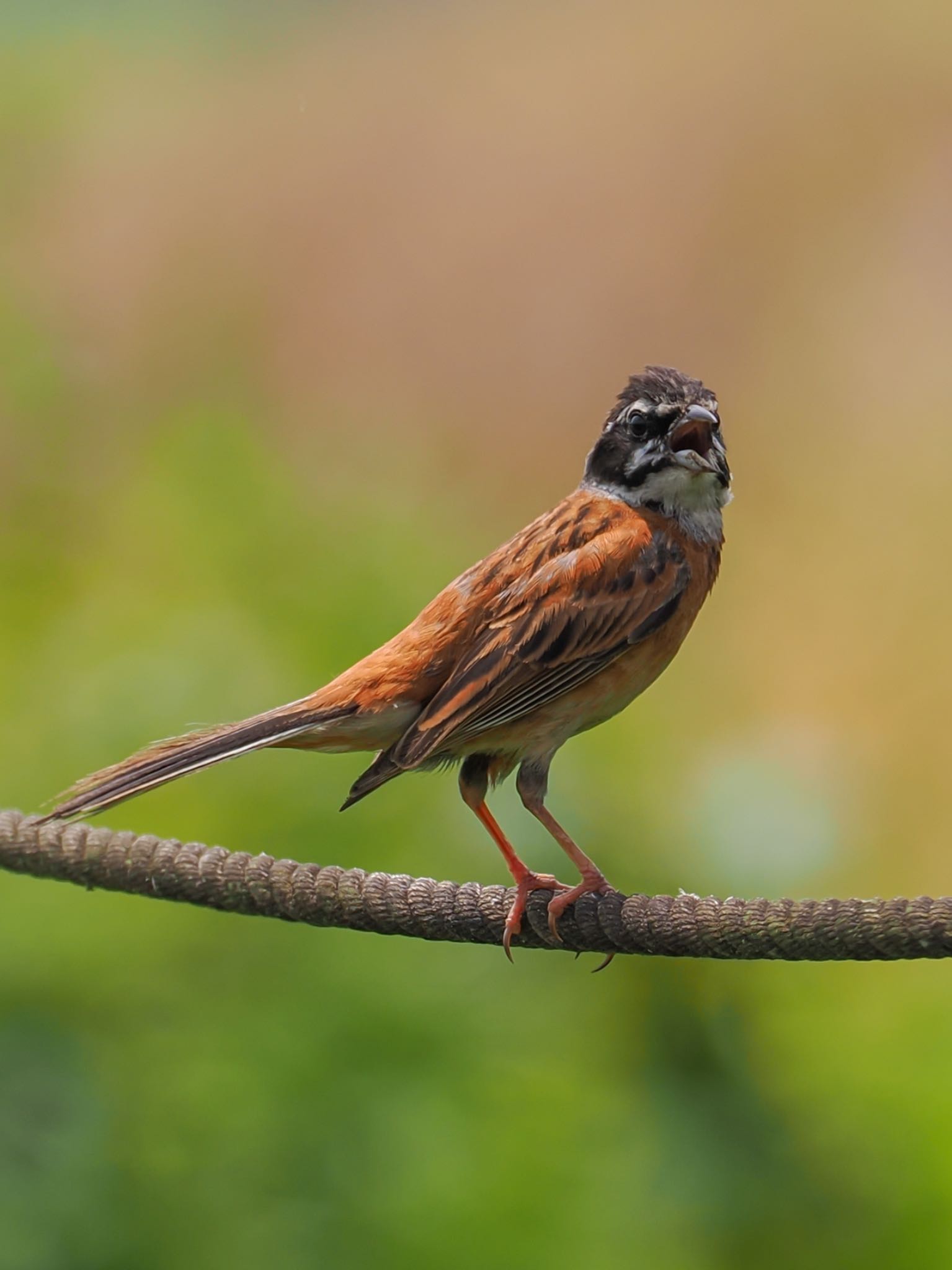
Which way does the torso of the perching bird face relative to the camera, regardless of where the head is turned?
to the viewer's right
